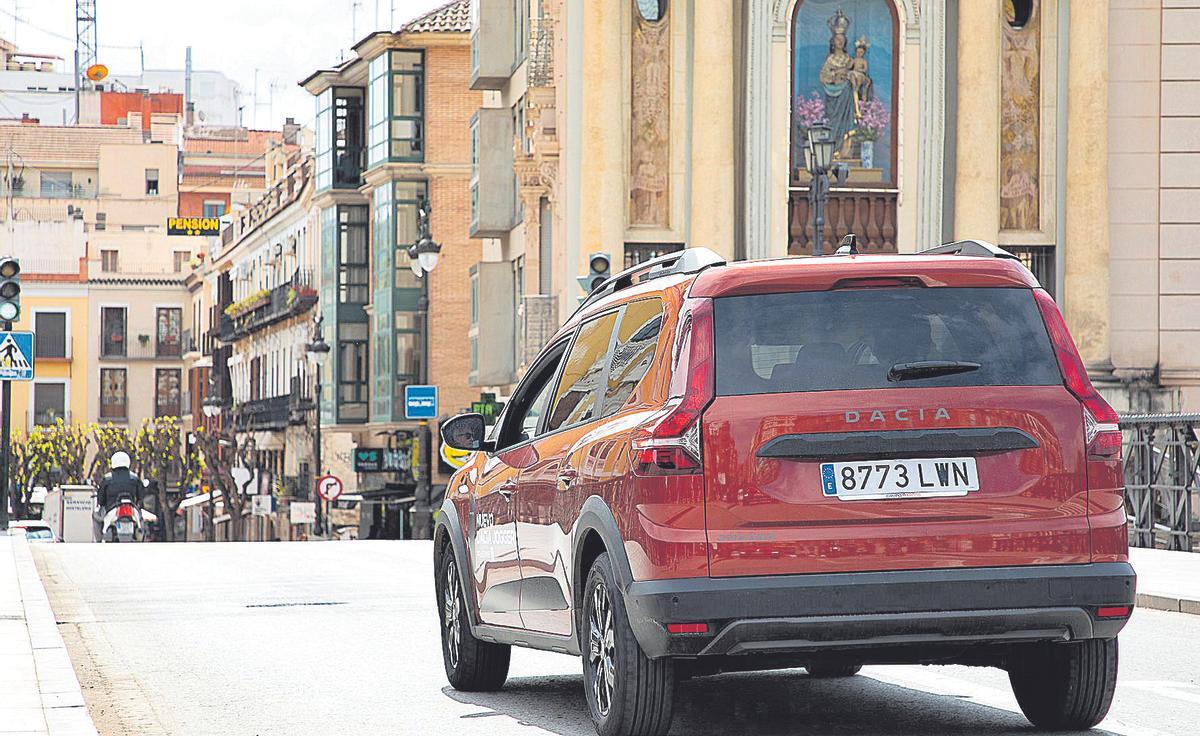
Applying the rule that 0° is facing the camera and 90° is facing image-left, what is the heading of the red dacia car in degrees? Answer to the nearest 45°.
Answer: approximately 135°

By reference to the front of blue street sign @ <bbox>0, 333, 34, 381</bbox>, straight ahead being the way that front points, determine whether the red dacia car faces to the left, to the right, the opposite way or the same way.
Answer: the opposite way

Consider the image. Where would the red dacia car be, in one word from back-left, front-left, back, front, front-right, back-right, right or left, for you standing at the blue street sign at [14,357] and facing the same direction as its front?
front

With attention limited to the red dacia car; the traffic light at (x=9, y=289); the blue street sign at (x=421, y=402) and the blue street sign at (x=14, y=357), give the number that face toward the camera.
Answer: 3

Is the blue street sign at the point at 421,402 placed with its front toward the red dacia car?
yes

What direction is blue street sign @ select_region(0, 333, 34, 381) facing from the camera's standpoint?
toward the camera

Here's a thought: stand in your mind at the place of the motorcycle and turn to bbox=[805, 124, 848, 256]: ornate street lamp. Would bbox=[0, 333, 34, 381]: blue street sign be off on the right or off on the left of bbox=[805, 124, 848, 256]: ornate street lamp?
right

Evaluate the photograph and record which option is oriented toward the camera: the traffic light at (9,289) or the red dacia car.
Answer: the traffic light

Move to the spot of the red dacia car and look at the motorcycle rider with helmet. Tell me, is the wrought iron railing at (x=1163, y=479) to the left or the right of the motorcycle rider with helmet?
right

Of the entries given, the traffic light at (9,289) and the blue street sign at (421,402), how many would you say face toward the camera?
2

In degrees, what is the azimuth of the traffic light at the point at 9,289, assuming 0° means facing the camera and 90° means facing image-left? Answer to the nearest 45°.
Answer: approximately 0°

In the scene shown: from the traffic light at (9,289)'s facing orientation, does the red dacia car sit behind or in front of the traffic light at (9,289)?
in front

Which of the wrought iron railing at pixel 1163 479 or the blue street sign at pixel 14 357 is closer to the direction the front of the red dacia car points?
the blue street sign

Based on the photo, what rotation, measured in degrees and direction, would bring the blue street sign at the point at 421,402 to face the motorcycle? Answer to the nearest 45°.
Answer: approximately 90° to its right
